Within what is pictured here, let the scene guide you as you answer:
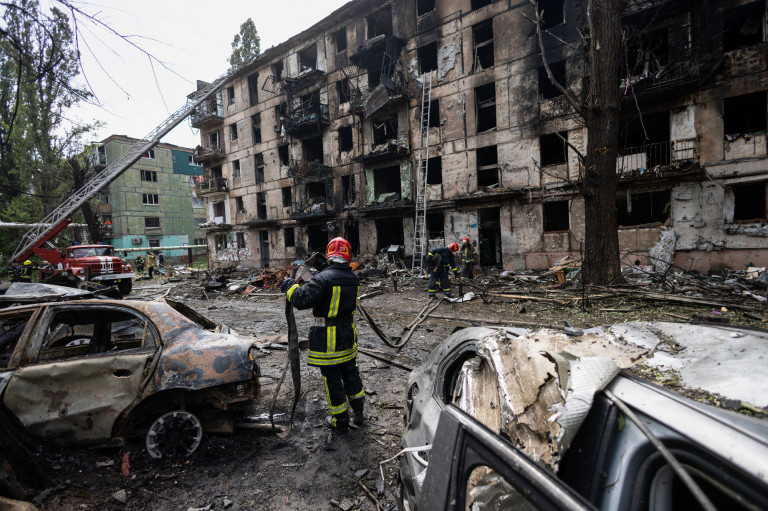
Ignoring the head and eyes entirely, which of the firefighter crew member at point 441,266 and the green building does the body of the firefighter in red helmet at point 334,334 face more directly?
the green building

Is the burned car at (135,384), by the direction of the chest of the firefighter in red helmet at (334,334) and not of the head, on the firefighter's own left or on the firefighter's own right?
on the firefighter's own left

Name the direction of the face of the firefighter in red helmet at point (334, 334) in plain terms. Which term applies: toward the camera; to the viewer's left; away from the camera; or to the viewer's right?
away from the camera

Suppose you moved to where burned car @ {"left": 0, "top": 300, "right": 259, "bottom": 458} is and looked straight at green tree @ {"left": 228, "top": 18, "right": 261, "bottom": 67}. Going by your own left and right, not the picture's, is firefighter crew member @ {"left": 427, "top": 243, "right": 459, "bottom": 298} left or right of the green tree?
right

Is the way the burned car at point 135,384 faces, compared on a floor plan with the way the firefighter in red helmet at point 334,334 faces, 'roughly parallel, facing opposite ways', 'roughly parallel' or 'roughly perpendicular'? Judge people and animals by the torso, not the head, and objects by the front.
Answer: roughly perpendicular

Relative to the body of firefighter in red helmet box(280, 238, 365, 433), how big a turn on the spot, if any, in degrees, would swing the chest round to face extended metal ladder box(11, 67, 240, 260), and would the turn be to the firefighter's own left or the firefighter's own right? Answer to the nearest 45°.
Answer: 0° — they already face it

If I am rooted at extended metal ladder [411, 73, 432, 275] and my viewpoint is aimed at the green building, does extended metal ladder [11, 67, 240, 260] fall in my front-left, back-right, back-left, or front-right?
front-left

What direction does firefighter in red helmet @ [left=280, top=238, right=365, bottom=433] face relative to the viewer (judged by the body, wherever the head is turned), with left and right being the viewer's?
facing away from the viewer and to the left of the viewer
